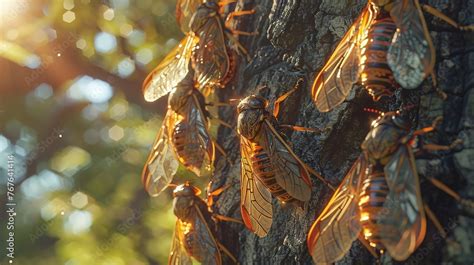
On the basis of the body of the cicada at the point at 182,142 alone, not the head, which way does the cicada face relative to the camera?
away from the camera

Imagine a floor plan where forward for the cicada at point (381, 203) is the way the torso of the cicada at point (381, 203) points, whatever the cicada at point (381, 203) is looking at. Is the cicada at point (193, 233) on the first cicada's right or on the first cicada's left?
on the first cicada's left

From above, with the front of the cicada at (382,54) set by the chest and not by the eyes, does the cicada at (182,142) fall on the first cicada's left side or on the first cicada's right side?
on the first cicada's left side

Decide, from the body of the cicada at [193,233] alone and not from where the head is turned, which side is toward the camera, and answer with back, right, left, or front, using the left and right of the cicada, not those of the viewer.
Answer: back

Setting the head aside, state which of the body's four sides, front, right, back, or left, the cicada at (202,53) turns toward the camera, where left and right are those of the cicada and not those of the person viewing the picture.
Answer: back

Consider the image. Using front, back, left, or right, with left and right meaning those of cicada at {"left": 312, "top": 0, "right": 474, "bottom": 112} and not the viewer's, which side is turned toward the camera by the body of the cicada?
back

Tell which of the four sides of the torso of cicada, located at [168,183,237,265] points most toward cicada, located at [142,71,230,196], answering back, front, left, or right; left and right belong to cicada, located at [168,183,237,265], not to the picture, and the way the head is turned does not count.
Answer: front

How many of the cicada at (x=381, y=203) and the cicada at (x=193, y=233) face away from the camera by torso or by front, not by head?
2

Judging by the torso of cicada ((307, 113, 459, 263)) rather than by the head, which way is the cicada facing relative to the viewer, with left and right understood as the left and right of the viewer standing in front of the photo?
facing away from the viewer
